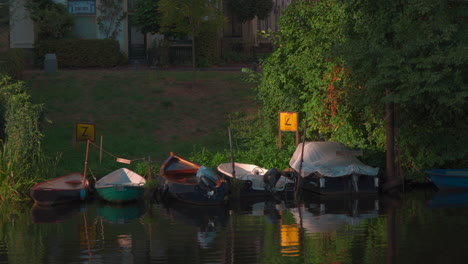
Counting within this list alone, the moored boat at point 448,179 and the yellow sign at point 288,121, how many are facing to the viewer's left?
1

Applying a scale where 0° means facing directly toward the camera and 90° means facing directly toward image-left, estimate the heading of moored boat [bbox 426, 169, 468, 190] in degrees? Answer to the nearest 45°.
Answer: approximately 90°

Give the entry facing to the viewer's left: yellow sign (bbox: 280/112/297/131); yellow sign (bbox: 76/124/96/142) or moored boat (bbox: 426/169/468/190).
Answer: the moored boat

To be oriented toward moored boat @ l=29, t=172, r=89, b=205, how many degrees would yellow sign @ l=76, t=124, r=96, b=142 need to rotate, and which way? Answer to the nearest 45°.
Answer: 0° — it already faces it

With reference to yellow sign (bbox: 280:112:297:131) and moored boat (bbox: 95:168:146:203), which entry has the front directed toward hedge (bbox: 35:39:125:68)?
the moored boat

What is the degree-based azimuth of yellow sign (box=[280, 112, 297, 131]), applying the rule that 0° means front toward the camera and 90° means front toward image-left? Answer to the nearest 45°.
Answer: approximately 0°

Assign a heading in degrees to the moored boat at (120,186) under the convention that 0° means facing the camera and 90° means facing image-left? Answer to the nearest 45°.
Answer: approximately 180°

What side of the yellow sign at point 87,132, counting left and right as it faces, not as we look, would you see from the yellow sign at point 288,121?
left

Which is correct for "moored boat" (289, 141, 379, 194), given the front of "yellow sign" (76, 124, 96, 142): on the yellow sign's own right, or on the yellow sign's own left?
on the yellow sign's own left

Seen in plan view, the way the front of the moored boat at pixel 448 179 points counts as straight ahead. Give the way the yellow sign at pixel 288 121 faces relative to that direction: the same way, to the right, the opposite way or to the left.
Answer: to the left
